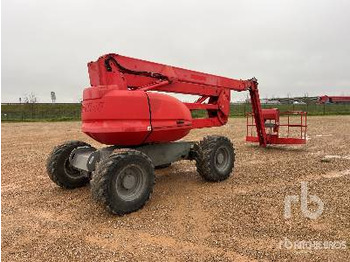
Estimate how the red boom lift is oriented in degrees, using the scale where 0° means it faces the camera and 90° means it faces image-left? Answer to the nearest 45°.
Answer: approximately 225°
